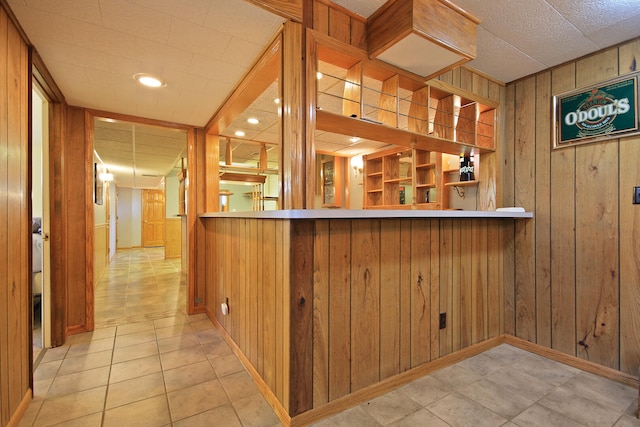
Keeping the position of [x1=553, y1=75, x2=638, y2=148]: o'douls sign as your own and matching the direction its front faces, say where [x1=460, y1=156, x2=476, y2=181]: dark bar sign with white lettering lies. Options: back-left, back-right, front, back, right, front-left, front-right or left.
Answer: front-right

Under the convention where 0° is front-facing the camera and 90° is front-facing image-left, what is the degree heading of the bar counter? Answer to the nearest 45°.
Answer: approximately 315°

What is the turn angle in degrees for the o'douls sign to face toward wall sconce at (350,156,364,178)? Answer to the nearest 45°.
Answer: approximately 90° to its right

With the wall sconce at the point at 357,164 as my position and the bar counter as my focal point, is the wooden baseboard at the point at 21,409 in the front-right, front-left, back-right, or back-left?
front-right

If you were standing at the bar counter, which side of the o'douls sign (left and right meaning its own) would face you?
front

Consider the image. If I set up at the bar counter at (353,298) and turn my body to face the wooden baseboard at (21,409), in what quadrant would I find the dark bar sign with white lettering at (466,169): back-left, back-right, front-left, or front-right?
back-right

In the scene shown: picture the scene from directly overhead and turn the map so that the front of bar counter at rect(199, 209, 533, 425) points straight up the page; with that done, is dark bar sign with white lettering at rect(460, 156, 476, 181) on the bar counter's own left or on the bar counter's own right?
on the bar counter's own left

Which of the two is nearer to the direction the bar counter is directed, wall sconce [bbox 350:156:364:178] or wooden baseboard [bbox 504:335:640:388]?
the wooden baseboard

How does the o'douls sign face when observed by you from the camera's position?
facing the viewer and to the left of the viewer

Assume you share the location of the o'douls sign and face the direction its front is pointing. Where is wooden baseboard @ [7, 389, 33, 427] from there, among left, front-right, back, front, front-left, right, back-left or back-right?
front

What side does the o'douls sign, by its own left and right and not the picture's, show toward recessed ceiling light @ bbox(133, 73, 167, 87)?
front

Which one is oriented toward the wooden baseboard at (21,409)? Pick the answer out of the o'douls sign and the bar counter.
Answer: the o'douls sign

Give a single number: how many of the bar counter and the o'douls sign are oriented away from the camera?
0

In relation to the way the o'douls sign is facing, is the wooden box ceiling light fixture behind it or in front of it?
in front
